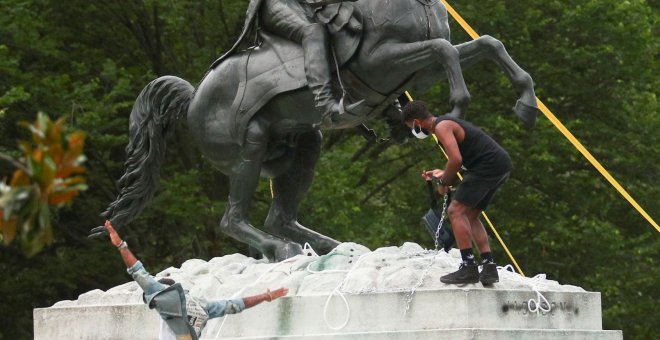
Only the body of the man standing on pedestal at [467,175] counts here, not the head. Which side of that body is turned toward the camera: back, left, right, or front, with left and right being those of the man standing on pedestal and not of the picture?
left

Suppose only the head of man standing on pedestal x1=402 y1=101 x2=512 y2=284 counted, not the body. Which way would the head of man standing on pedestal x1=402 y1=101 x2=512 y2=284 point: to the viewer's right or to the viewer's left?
to the viewer's left

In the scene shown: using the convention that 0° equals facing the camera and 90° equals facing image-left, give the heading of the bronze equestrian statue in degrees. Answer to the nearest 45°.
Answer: approximately 270°

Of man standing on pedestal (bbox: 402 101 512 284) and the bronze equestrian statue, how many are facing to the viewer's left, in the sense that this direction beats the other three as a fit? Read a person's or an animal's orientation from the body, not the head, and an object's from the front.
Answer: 1

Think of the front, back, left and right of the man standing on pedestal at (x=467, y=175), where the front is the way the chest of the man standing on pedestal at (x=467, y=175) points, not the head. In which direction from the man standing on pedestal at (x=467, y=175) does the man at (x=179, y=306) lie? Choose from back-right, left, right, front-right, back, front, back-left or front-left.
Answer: front-left

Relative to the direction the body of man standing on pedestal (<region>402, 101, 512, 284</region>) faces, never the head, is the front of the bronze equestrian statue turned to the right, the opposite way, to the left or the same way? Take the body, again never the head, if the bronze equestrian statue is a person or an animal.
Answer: the opposite way
